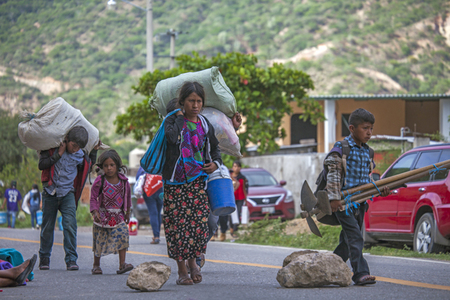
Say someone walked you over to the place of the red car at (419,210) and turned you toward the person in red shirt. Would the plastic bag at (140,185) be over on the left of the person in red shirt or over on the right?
left

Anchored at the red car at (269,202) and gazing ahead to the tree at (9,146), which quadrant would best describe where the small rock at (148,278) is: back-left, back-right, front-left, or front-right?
back-left

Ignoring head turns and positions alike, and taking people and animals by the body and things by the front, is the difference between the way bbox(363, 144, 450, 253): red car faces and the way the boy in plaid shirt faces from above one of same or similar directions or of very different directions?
very different directions

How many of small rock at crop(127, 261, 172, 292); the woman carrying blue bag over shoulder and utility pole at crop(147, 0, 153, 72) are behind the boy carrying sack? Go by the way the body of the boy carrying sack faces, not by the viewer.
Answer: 1

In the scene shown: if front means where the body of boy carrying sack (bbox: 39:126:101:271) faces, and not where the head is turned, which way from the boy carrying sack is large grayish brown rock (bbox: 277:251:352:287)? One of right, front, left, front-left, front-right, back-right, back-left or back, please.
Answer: front-left

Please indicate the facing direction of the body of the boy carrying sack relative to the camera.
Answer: toward the camera

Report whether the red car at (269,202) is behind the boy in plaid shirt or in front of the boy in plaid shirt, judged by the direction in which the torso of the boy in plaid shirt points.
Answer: behind

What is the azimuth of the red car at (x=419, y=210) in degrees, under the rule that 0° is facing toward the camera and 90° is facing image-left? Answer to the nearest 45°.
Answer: approximately 135°

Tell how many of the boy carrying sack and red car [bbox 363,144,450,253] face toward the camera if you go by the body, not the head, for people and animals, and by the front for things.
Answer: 1

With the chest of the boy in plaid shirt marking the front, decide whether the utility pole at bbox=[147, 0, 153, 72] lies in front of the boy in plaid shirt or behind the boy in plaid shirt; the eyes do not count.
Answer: behind
